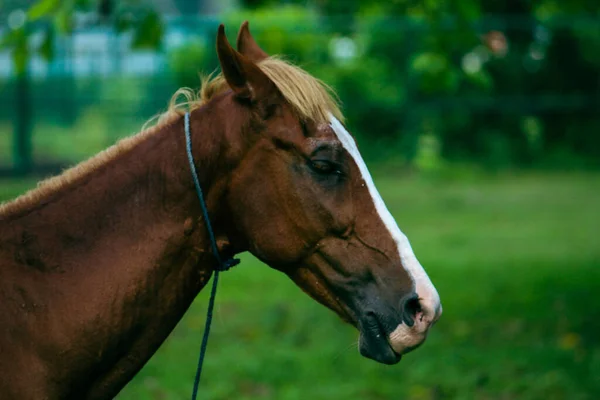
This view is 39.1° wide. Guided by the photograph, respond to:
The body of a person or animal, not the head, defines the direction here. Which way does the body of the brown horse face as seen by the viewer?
to the viewer's right
